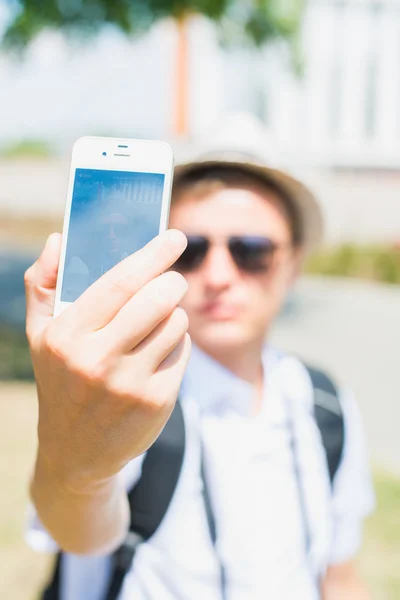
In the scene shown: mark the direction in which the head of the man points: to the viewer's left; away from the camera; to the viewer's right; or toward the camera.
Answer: toward the camera

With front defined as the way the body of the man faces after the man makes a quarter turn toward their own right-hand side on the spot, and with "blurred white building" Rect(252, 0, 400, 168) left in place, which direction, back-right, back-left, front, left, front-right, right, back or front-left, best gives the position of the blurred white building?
right

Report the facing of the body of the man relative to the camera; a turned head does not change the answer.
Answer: toward the camera
